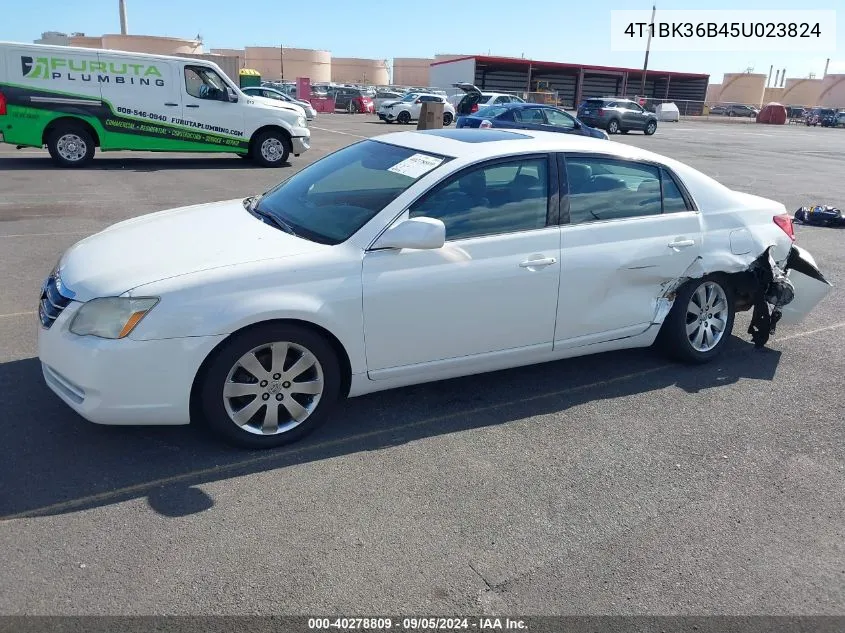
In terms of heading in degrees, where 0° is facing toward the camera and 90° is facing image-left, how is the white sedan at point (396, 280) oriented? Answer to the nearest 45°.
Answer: approximately 45°

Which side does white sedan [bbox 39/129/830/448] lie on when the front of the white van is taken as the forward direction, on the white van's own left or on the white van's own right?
on the white van's own right

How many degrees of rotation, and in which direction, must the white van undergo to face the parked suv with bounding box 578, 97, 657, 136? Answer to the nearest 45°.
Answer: approximately 45° to its left

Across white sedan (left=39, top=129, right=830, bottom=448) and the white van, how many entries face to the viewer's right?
1

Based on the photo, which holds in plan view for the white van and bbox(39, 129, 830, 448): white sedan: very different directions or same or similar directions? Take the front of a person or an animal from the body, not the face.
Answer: very different directions

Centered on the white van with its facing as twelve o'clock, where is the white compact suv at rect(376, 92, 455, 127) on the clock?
The white compact suv is roughly at 10 o'clock from the white van.

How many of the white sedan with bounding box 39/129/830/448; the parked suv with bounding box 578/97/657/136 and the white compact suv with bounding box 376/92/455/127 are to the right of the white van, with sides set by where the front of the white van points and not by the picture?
1

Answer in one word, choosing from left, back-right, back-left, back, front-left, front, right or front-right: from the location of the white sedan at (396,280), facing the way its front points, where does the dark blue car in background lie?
back-right

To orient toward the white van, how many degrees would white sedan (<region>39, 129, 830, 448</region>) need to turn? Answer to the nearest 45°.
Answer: approximately 90° to its right

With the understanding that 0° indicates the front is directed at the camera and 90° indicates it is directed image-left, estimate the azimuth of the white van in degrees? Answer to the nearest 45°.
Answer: approximately 270°

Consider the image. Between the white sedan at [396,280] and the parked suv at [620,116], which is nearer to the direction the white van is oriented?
the parked suv
